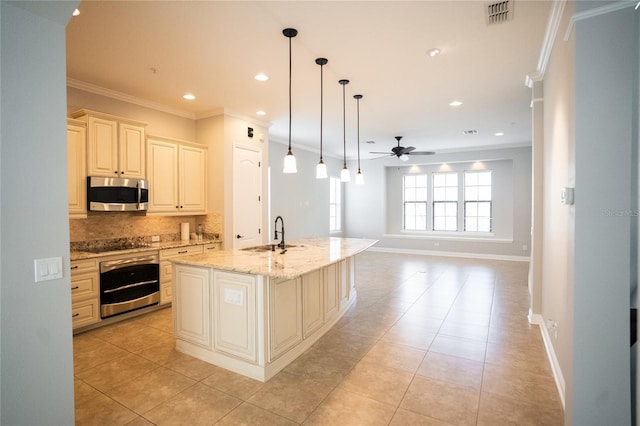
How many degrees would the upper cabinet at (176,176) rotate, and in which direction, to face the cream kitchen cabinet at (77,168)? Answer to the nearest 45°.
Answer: approximately 90° to its right

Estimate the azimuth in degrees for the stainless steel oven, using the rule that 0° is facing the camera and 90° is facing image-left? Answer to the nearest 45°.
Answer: approximately 315°

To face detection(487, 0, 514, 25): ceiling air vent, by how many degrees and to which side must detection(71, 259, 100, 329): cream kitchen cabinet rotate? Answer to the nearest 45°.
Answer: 0° — it already faces it

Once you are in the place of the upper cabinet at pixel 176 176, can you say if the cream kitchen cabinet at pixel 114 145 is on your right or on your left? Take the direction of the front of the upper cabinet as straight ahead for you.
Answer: on your right

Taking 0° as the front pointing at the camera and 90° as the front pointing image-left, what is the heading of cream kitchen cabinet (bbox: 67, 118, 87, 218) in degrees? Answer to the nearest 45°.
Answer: approximately 315°
